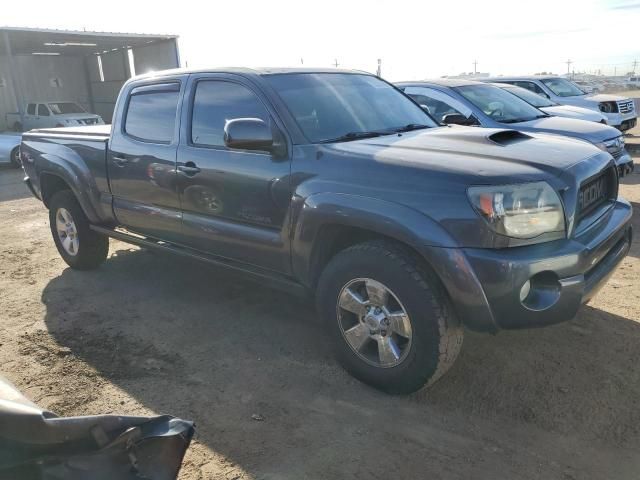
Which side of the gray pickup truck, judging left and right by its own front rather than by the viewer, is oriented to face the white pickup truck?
back

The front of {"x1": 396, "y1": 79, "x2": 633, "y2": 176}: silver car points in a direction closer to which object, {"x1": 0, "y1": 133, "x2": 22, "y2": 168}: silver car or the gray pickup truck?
the gray pickup truck

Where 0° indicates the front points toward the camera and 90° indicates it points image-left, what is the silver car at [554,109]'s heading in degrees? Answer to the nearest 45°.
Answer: approximately 315°

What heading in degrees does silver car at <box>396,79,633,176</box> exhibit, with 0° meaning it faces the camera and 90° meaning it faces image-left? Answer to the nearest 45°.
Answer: approximately 315°

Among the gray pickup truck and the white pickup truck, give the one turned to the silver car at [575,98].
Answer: the white pickup truck

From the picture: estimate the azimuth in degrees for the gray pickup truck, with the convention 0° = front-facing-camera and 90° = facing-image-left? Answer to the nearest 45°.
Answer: approximately 315°

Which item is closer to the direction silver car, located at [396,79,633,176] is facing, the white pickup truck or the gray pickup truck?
the gray pickup truck

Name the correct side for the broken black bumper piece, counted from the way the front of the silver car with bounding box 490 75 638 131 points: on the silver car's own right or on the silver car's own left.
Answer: on the silver car's own right
